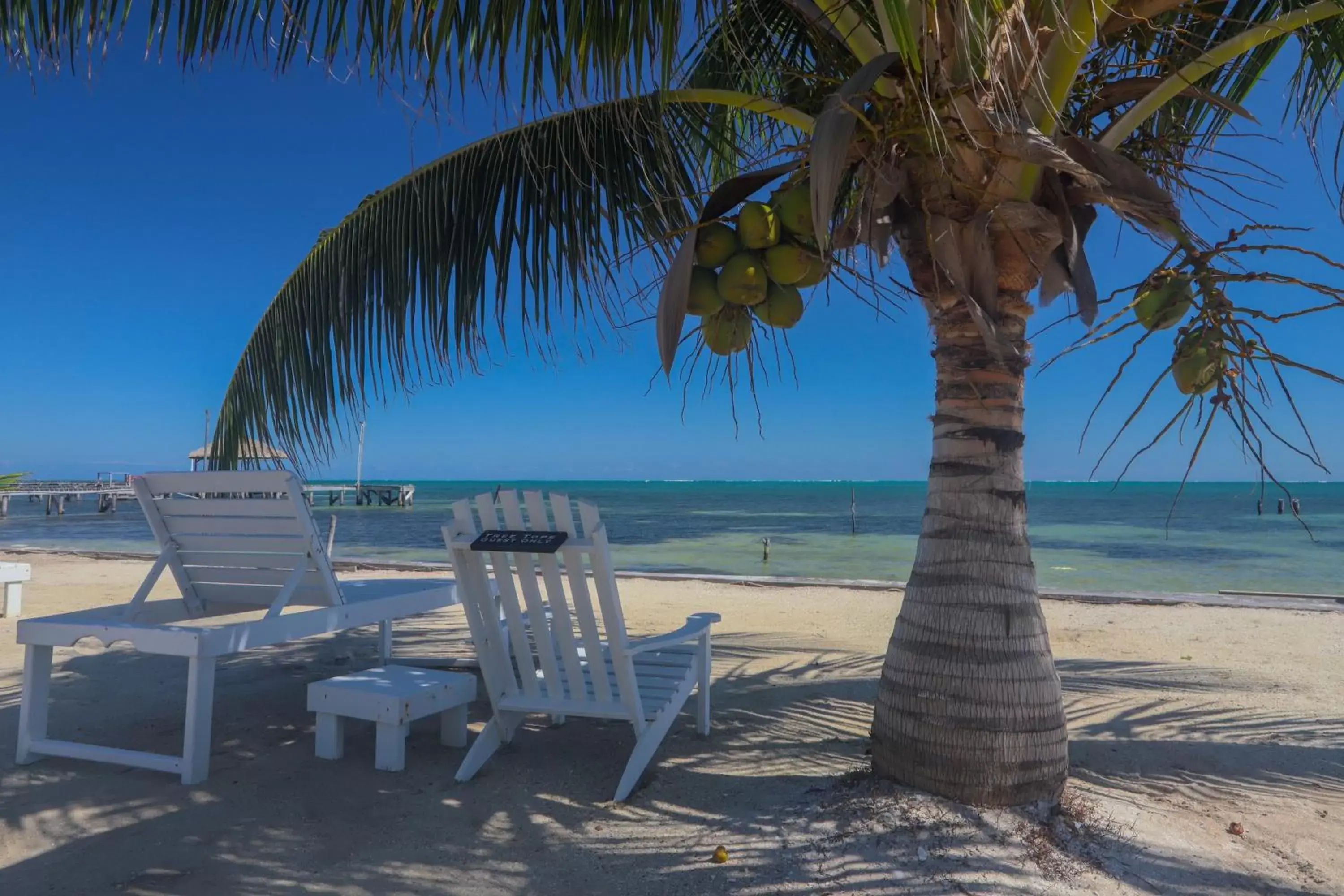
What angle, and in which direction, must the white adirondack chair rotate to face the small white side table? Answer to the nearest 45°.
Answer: approximately 90° to its left

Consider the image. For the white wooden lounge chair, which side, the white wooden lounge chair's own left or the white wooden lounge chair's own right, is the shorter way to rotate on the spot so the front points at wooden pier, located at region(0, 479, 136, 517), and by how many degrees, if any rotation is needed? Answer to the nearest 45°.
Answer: approximately 45° to the white wooden lounge chair's own left

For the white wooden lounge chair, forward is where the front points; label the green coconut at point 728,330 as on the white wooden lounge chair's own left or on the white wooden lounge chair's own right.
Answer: on the white wooden lounge chair's own right

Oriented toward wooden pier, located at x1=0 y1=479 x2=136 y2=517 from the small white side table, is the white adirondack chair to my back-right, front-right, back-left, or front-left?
back-right

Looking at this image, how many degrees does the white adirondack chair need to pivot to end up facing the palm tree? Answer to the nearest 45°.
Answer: approximately 90° to its right

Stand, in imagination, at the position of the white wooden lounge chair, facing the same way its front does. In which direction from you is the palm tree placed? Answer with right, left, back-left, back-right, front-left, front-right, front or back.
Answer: right

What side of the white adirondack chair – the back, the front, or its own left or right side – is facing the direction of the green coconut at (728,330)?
right

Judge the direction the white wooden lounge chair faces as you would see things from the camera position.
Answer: facing away from the viewer and to the right of the viewer
